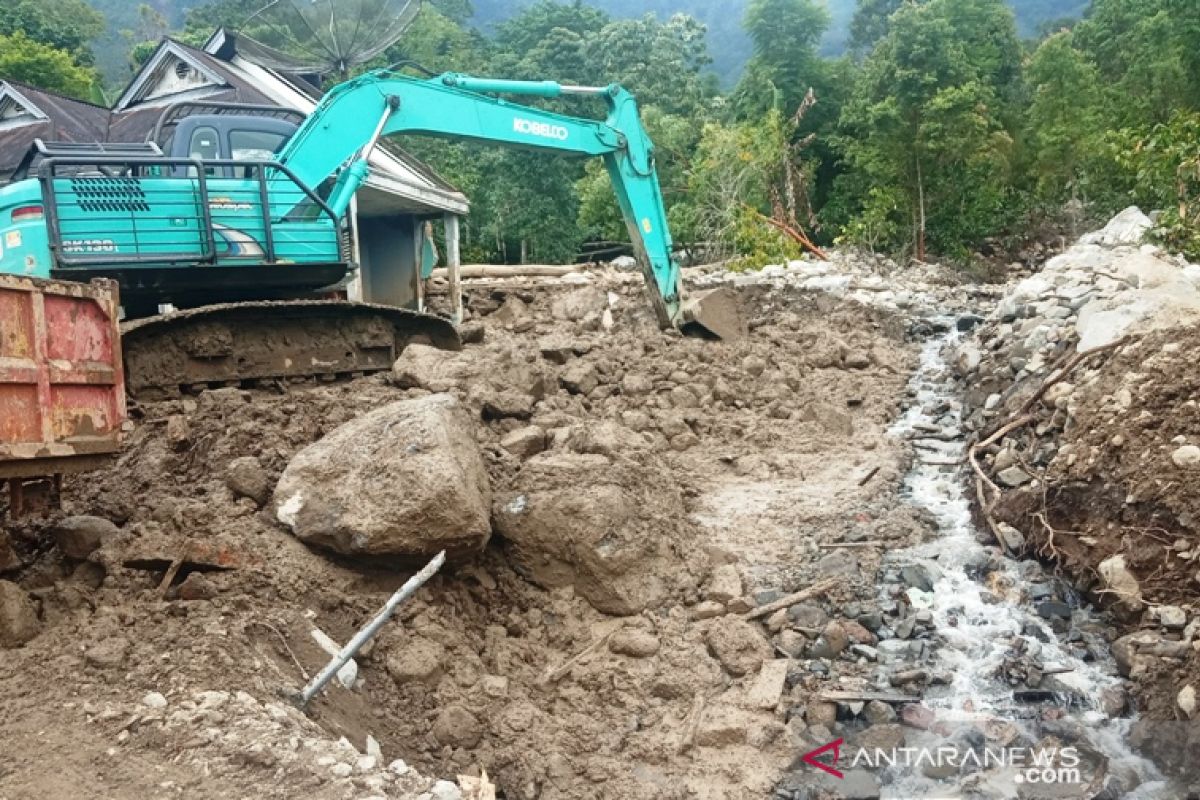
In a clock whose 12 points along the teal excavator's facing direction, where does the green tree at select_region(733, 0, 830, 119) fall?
The green tree is roughly at 10 o'clock from the teal excavator.

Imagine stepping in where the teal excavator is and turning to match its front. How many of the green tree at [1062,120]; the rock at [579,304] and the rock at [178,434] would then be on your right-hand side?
1

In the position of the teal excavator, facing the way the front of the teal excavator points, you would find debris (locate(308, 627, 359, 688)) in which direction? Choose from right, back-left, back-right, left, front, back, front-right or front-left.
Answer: right

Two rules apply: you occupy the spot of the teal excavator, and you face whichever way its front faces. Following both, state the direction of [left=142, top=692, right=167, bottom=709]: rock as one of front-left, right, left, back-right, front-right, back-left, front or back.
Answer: right

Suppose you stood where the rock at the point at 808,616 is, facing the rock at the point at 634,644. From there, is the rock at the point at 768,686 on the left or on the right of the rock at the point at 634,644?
left

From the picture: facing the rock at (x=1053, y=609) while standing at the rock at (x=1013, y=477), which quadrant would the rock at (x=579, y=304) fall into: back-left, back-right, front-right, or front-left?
back-right

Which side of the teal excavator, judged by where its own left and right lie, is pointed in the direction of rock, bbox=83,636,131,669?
right

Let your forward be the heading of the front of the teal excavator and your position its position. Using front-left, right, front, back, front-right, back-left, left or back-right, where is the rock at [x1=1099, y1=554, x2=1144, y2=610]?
front-right

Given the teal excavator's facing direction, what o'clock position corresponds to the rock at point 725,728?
The rock is roughly at 2 o'clock from the teal excavator.

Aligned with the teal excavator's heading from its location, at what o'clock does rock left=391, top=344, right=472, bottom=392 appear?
The rock is roughly at 1 o'clock from the teal excavator.

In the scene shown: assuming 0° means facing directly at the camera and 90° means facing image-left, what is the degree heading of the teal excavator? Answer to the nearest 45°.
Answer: approximately 270°

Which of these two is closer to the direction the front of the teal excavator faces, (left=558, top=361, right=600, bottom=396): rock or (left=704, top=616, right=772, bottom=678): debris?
the rock

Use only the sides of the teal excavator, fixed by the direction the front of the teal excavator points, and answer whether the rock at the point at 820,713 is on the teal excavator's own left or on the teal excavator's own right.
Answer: on the teal excavator's own right

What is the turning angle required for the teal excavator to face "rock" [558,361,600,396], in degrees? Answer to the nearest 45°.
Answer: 0° — it already faces it

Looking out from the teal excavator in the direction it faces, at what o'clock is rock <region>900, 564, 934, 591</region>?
The rock is roughly at 1 o'clock from the teal excavator.

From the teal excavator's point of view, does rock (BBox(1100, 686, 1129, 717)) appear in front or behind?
in front

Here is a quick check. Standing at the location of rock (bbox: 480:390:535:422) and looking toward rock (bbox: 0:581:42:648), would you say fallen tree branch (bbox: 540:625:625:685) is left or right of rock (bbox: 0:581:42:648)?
left
